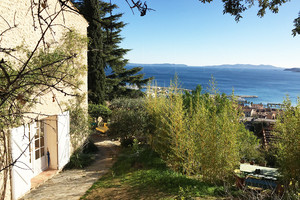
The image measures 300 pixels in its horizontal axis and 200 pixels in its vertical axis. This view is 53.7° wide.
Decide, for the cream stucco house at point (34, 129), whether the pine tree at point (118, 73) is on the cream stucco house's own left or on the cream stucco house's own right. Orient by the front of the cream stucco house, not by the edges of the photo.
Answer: on the cream stucco house's own left

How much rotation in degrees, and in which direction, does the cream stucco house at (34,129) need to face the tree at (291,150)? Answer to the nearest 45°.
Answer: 0° — it already faces it

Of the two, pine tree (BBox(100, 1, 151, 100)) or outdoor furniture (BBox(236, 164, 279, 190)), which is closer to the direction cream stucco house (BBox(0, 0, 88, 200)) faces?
the outdoor furniture

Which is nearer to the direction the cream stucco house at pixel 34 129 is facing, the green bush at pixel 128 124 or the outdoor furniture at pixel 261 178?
the outdoor furniture

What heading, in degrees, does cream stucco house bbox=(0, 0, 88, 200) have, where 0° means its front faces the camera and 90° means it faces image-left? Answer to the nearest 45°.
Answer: approximately 315°

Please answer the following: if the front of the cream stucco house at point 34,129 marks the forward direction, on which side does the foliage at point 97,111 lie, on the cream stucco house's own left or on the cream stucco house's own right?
on the cream stucco house's own left

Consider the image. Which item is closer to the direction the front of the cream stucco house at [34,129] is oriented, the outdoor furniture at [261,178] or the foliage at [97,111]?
the outdoor furniture
